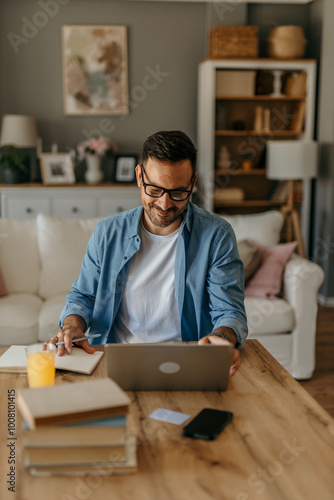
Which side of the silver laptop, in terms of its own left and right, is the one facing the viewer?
back

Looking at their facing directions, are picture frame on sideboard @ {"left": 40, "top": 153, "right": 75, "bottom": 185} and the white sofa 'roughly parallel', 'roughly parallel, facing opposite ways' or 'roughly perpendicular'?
roughly parallel

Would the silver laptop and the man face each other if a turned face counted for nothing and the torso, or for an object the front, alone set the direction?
yes

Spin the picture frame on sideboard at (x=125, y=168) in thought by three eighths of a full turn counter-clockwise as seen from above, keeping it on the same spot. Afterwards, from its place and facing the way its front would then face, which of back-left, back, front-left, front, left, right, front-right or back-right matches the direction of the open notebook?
back-right

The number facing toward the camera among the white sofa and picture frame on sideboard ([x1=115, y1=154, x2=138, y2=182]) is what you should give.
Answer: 2

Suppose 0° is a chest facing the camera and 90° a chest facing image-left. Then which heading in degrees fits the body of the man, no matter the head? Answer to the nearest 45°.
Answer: approximately 0°

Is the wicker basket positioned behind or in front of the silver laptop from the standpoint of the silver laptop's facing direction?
in front

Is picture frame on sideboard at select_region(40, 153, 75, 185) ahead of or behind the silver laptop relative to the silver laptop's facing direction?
ahead

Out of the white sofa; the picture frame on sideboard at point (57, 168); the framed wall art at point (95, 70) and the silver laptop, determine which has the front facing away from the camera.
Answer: the silver laptop

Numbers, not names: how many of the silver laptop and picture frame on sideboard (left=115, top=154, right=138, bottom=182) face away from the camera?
1

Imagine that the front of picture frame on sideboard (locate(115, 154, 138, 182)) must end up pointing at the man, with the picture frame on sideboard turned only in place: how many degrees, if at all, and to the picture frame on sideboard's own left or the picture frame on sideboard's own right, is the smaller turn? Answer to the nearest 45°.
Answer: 0° — it already faces them

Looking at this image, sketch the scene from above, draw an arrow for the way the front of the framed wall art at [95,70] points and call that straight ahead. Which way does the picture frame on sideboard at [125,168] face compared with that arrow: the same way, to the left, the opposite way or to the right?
the same way

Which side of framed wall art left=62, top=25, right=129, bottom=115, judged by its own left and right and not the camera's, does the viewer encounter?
front

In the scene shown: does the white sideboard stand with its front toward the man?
yes

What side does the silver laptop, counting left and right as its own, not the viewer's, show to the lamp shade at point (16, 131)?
front

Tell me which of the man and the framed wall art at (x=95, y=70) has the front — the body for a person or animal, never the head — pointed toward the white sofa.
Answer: the framed wall art

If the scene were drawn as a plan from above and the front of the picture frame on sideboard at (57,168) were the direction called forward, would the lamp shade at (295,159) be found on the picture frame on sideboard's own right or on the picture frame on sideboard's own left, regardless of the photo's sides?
on the picture frame on sideboard's own left

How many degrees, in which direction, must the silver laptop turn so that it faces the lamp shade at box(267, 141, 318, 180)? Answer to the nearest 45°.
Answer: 0° — it already faces it

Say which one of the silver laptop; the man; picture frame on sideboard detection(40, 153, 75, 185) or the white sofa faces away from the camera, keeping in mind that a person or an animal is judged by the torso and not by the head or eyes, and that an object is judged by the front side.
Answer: the silver laptop
